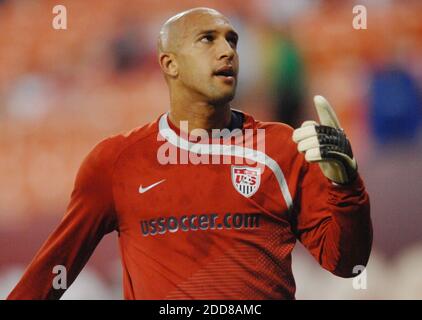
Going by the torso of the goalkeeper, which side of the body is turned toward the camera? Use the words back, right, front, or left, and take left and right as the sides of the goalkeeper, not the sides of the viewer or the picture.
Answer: front

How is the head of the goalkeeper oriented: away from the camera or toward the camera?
toward the camera
